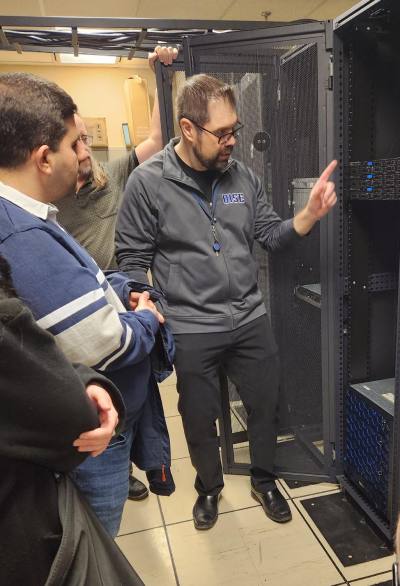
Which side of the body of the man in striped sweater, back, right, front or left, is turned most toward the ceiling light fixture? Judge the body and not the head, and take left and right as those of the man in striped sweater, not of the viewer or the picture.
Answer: left

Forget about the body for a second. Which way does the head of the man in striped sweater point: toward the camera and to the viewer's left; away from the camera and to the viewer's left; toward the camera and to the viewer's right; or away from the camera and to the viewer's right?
away from the camera and to the viewer's right

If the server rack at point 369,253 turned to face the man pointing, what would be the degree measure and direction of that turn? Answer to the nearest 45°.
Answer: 0° — it already faces them

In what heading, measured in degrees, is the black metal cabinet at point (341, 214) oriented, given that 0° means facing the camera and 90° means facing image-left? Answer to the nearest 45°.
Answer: approximately 45°

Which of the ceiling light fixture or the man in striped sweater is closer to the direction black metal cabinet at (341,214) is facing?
the man in striped sweater

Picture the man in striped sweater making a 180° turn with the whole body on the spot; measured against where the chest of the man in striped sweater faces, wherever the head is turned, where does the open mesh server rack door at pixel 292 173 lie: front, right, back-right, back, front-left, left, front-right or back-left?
back-right

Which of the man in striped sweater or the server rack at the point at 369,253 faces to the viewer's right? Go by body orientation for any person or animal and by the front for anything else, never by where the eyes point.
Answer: the man in striped sweater

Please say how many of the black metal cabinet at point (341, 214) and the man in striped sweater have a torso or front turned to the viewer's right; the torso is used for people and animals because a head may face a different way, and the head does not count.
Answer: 1

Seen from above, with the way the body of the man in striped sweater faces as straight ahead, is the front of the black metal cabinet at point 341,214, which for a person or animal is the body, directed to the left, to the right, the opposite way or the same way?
the opposite way

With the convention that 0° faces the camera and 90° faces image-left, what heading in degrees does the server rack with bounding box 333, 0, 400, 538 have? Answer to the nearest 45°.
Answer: approximately 45°

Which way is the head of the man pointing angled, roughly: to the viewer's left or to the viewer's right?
to the viewer's right

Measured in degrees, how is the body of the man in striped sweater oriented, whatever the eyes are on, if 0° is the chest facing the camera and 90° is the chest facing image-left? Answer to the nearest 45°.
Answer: approximately 270°

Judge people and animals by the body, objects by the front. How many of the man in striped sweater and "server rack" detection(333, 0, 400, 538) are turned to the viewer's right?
1
